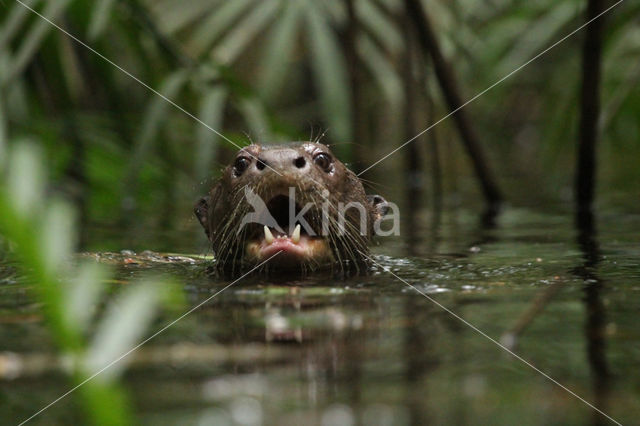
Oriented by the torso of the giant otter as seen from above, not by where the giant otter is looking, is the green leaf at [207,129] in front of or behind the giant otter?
behind

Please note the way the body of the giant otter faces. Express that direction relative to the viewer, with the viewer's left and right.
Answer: facing the viewer

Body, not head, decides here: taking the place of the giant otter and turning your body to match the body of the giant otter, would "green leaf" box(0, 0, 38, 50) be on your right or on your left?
on your right

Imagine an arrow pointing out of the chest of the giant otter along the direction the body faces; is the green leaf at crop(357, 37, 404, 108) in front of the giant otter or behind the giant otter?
behind

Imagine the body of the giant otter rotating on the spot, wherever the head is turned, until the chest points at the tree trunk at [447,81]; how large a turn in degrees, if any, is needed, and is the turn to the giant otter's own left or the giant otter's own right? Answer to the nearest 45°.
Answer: approximately 135° to the giant otter's own left
